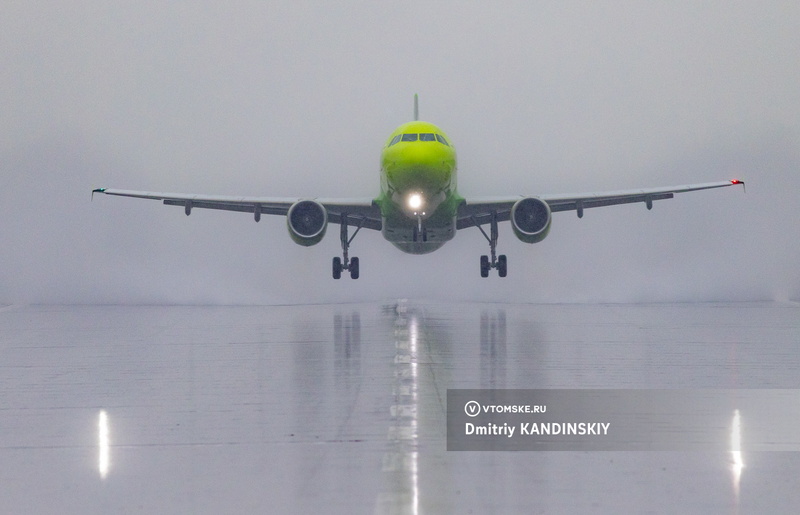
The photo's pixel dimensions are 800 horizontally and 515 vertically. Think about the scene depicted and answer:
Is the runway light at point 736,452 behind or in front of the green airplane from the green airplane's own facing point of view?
in front

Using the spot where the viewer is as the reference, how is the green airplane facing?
facing the viewer

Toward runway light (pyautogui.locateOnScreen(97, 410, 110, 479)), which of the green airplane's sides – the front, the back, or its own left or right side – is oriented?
front
